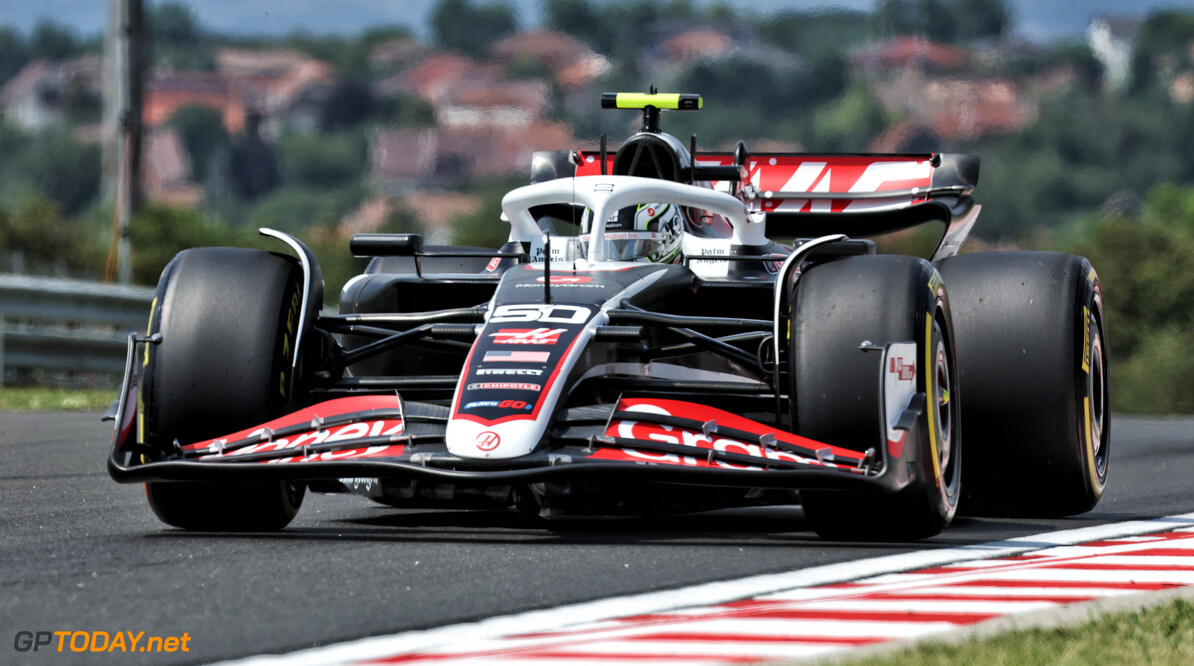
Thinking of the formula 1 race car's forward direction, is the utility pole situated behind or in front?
behind

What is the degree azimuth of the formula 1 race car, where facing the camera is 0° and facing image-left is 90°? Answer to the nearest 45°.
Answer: approximately 0°

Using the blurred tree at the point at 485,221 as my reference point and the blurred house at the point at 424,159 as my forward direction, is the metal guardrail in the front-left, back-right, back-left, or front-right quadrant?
back-left

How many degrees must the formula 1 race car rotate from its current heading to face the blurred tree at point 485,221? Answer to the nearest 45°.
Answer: approximately 180°

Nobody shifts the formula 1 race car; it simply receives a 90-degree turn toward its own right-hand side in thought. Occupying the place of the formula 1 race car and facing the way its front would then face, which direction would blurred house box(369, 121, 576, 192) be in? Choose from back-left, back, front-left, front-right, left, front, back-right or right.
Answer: right

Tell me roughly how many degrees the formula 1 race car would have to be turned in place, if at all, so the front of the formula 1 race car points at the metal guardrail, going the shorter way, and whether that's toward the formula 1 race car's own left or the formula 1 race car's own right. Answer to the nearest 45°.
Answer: approximately 135° to the formula 1 race car's own right
